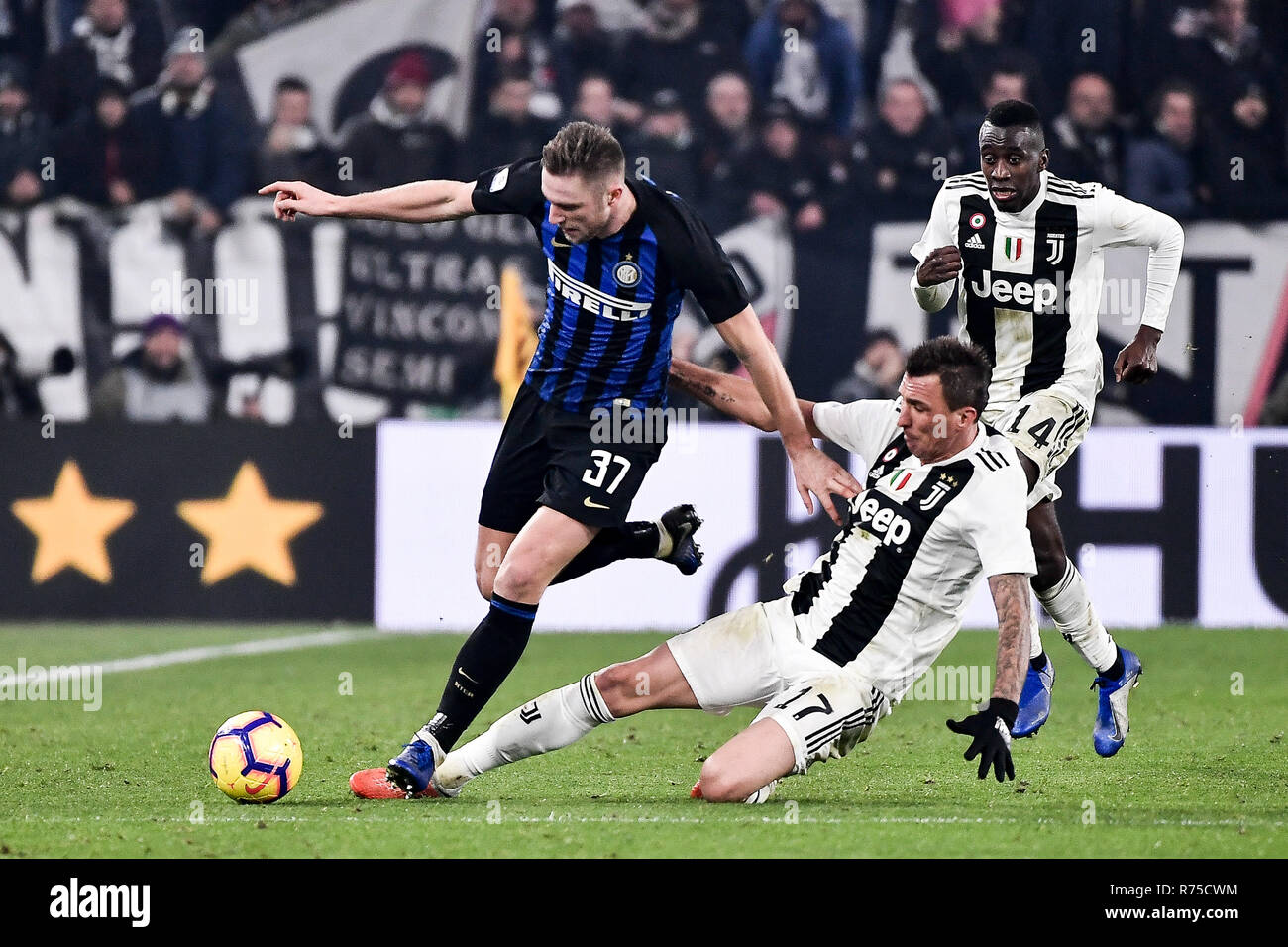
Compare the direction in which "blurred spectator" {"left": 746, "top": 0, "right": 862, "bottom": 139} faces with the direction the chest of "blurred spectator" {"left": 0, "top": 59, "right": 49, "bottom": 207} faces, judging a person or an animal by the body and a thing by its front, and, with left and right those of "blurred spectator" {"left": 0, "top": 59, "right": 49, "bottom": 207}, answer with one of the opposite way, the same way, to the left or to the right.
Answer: the same way

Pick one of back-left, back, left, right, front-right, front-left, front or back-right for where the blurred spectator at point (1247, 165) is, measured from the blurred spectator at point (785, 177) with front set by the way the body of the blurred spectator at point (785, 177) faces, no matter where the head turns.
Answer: left

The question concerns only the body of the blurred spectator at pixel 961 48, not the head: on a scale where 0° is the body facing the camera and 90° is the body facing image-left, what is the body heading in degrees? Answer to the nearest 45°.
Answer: approximately 0°

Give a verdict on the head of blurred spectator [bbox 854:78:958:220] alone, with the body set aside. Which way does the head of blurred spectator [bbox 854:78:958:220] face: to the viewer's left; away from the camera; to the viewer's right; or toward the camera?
toward the camera

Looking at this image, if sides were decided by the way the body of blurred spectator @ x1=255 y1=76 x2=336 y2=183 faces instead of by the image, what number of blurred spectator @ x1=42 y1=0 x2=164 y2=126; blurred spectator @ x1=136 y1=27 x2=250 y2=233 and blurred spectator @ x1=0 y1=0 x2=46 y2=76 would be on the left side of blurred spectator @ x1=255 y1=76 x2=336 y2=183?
0

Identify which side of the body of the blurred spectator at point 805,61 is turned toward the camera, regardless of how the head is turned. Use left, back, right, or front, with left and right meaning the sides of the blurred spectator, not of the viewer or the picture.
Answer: front

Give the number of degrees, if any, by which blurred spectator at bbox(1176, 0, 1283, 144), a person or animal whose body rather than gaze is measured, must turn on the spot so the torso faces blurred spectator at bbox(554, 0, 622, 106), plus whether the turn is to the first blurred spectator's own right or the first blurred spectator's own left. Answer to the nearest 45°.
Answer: approximately 90° to the first blurred spectator's own right

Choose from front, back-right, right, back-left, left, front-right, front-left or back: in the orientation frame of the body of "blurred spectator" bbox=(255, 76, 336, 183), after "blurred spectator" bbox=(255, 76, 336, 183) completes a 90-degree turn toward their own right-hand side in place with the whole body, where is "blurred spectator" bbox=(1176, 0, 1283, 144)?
back

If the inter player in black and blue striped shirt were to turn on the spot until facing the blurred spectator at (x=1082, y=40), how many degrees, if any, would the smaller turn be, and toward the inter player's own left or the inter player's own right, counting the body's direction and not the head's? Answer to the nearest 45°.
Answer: approximately 180°

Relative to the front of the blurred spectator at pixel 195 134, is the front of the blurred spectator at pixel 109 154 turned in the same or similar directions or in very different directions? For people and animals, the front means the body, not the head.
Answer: same or similar directions

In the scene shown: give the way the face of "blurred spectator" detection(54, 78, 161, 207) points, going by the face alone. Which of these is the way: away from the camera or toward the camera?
toward the camera

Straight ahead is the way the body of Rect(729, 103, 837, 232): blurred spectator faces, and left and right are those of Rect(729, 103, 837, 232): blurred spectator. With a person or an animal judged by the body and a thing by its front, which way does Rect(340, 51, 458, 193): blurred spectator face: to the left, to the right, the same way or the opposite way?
the same way

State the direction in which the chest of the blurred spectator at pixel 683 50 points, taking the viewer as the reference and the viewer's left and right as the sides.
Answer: facing the viewer

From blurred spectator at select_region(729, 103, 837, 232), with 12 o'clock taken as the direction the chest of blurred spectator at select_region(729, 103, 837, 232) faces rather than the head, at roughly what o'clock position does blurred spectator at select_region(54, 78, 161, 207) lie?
blurred spectator at select_region(54, 78, 161, 207) is roughly at 3 o'clock from blurred spectator at select_region(729, 103, 837, 232).

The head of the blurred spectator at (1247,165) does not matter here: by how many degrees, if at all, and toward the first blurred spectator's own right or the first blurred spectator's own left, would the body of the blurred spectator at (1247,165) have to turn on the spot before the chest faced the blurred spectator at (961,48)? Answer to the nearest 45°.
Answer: approximately 90° to the first blurred spectator's own right

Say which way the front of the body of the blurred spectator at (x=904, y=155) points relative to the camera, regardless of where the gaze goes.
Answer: toward the camera

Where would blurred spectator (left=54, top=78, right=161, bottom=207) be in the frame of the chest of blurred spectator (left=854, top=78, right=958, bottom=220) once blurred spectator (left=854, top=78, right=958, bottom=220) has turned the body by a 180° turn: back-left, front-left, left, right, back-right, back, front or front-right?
left

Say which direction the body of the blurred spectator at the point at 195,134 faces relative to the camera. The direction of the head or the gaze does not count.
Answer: toward the camera

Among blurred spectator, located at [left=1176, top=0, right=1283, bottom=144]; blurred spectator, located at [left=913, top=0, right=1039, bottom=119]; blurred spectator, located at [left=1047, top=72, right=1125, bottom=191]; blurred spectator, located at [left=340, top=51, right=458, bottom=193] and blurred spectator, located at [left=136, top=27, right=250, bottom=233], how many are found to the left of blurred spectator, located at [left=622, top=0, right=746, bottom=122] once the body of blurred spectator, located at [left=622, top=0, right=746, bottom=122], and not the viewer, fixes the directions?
3
